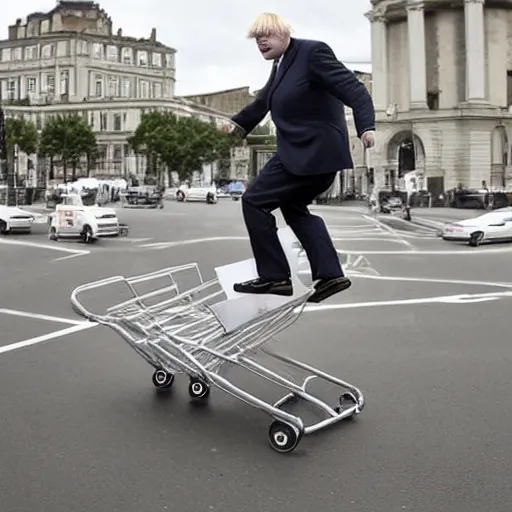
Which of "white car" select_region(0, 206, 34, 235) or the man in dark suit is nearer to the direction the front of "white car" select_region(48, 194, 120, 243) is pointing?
the man in dark suit

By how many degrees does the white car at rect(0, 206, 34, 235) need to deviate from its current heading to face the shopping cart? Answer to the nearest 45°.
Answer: approximately 45° to its right

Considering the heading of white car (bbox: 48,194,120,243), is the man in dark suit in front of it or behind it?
in front

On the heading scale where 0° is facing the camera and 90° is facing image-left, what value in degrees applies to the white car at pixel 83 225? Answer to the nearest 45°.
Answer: approximately 315°

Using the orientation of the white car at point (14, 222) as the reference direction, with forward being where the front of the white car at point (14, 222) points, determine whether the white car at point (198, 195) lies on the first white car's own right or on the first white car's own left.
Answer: on the first white car's own left

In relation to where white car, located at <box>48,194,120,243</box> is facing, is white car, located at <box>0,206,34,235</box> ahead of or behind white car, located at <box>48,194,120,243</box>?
behind

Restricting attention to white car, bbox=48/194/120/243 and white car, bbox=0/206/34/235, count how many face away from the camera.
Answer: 0

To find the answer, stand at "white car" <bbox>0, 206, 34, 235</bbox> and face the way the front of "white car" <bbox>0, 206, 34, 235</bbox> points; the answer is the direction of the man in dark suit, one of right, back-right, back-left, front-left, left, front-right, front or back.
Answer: front-right

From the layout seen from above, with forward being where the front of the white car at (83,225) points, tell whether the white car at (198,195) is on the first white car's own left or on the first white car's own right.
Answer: on the first white car's own left
